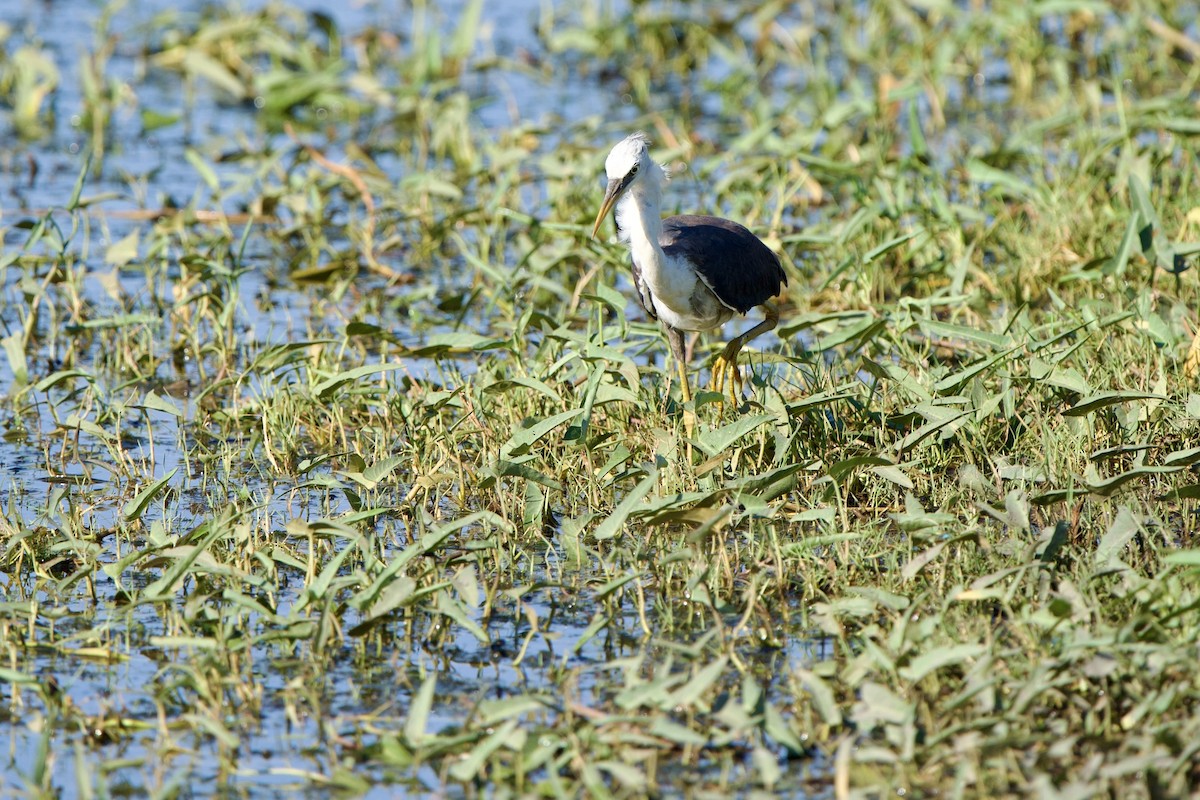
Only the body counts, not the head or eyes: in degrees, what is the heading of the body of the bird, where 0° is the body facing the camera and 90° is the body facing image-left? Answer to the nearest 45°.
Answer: approximately 45°

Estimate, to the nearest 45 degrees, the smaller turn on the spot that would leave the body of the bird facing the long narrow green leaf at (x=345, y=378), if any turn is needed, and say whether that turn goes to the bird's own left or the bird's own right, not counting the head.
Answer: approximately 45° to the bird's own right
